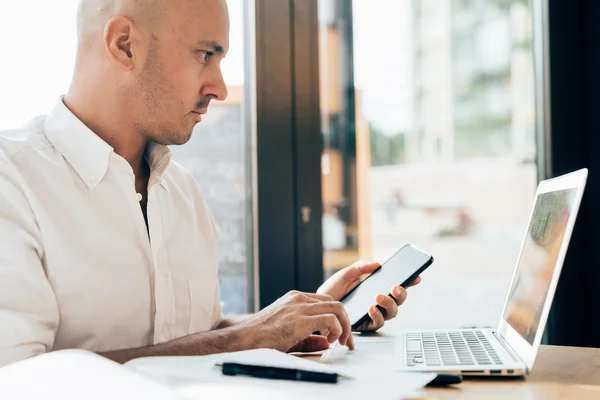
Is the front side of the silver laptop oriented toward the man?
yes

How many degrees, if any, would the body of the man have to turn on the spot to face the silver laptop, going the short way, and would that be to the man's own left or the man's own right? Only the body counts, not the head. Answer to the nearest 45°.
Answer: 0° — they already face it

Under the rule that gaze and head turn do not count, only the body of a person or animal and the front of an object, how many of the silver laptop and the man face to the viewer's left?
1

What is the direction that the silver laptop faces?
to the viewer's left

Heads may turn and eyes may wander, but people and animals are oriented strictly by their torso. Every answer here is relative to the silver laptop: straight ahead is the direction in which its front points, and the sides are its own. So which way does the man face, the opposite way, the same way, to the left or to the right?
the opposite way

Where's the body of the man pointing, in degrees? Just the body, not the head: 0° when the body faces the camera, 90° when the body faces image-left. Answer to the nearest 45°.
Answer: approximately 315°

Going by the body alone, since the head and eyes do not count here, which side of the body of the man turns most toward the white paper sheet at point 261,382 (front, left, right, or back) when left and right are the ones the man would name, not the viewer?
front

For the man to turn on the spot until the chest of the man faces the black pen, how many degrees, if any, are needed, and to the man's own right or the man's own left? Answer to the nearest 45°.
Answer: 0° — they already face it

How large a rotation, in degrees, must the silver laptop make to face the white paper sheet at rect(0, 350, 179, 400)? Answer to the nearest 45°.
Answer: approximately 45° to its left

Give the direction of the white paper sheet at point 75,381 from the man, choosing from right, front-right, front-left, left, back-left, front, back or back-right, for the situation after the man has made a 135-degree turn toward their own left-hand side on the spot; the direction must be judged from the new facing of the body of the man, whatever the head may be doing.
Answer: back

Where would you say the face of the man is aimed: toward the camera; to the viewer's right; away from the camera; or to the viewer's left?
to the viewer's right
